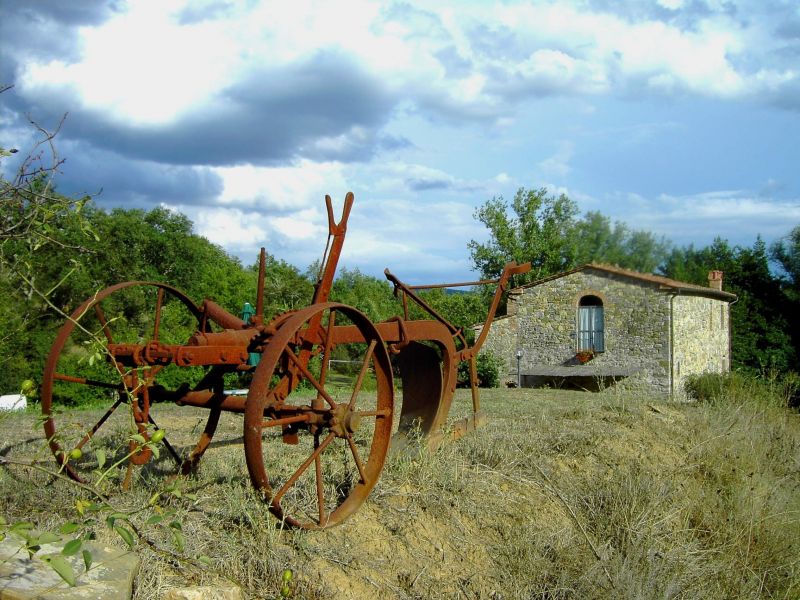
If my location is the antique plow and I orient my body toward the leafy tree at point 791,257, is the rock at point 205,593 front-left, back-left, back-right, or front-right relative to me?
back-right

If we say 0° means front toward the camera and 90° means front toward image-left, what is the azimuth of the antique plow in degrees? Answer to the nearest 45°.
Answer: approximately 45°

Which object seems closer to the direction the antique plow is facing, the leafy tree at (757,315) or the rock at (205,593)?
the rock

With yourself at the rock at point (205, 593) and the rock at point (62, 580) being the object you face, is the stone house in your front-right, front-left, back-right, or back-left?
back-right

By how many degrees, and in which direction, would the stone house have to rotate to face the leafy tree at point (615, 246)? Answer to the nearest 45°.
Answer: approximately 180°

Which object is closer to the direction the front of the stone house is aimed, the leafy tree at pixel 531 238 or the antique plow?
the antique plow

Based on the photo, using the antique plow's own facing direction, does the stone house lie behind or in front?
behind

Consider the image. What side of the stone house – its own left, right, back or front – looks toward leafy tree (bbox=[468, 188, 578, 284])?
back

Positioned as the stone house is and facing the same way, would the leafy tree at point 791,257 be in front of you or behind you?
behind

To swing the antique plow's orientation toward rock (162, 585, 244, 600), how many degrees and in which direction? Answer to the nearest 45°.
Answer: approximately 45° to its left

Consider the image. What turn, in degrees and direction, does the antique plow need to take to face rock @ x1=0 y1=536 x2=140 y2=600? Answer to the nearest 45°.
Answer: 0° — it already faces it

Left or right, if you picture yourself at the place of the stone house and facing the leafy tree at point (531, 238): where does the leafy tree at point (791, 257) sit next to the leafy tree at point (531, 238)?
right

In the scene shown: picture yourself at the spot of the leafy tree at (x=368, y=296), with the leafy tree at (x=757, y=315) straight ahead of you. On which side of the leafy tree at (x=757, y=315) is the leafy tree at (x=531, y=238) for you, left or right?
left
